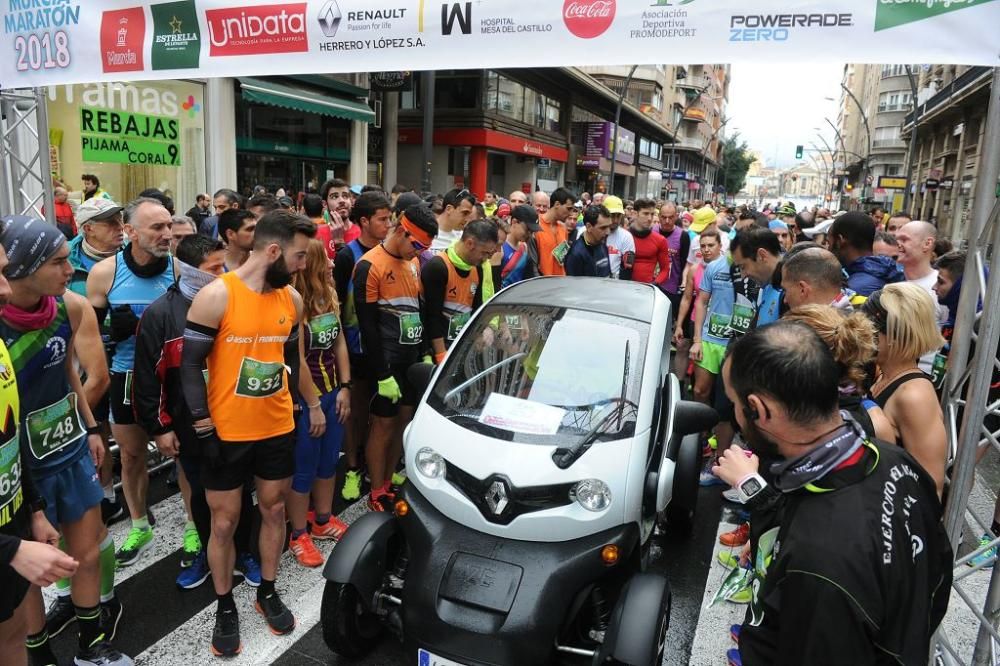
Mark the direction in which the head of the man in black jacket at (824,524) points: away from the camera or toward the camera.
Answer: away from the camera

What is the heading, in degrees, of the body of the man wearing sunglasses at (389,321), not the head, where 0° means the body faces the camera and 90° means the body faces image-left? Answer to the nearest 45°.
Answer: approximately 315°

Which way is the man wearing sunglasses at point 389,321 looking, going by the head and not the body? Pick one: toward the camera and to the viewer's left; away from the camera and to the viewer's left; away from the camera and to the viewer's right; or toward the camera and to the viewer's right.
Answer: toward the camera and to the viewer's right

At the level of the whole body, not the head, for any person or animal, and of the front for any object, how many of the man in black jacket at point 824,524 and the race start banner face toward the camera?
1

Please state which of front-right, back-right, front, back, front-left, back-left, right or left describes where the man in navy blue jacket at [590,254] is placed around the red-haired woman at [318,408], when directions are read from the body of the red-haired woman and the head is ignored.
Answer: left
